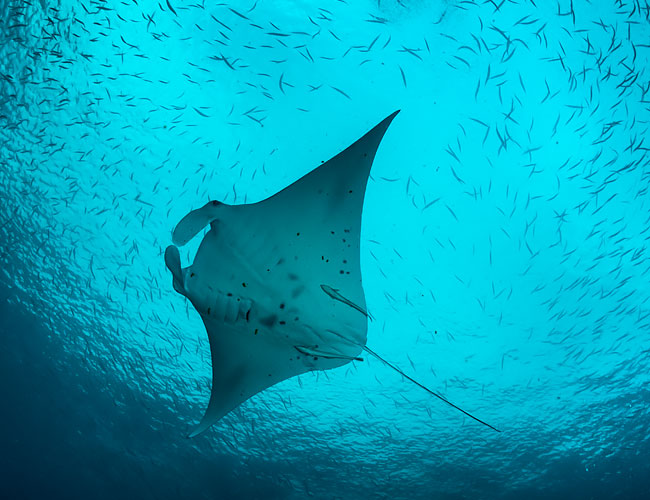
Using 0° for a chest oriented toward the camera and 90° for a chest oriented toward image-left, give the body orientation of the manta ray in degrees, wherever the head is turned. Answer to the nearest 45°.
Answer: approximately 90°
